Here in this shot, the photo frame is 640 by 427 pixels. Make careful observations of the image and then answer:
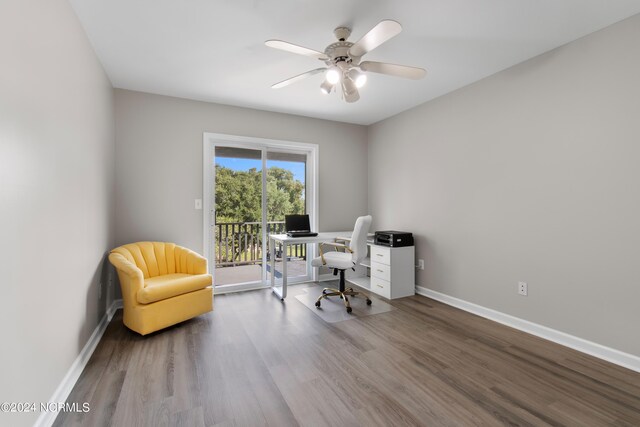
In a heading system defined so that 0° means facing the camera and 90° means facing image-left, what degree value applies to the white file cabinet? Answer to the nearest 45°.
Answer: approximately 45°

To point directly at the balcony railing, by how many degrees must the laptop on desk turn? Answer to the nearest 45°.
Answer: approximately 135° to its right

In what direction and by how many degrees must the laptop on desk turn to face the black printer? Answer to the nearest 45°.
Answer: approximately 45° to its left

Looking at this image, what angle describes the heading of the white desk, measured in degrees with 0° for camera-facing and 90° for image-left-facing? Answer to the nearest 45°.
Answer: approximately 315°

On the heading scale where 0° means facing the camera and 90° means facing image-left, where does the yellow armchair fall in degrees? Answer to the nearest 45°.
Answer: approximately 315°
